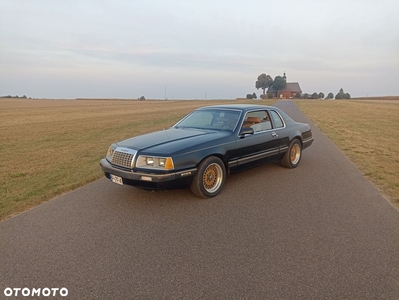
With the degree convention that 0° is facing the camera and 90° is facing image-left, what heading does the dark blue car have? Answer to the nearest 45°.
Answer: approximately 45°
